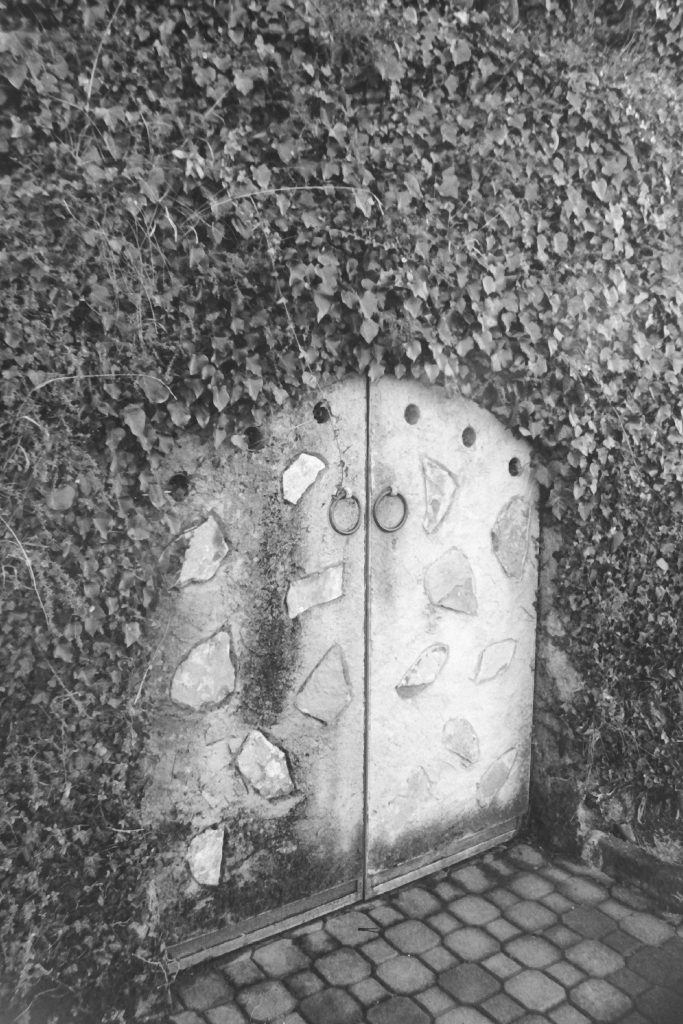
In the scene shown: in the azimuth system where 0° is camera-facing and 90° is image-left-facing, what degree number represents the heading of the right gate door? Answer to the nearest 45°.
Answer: approximately 315°
